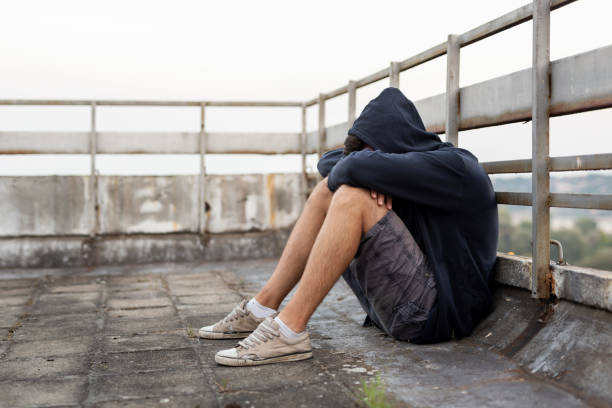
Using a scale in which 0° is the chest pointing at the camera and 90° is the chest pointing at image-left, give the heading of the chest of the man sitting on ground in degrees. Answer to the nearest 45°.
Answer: approximately 90°

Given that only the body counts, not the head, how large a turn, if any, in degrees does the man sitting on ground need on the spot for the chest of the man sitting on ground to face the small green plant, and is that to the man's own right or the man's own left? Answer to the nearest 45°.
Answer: approximately 45° to the man's own left

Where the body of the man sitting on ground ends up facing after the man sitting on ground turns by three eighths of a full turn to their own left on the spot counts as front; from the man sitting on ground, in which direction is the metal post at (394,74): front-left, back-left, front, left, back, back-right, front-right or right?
back-left

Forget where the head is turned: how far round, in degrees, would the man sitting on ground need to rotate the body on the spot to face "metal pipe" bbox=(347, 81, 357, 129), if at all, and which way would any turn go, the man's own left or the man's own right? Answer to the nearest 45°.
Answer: approximately 90° to the man's own right

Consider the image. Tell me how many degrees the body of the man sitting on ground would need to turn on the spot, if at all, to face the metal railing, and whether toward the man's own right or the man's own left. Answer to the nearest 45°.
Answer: approximately 180°

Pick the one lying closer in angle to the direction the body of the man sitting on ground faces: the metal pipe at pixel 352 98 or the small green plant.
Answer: the small green plant
